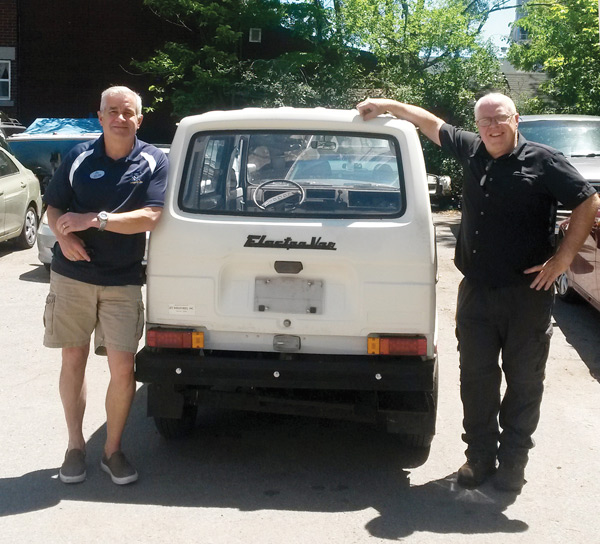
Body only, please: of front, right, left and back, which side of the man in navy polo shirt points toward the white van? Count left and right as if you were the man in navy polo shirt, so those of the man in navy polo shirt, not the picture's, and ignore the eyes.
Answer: left

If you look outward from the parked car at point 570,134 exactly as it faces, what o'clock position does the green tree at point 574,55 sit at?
The green tree is roughly at 6 o'clock from the parked car.

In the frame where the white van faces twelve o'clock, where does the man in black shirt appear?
The man in black shirt is roughly at 5 o'clock from the white van.

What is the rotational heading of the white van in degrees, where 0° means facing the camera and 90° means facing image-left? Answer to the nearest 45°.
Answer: approximately 180°

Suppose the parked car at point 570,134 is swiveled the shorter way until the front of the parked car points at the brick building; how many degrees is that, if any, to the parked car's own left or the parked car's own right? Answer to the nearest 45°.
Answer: approximately 135° to the parked car's own right

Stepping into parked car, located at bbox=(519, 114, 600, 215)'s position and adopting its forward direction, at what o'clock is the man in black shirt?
The man in black shirt is roughly at 12 o'clock from the parked car.

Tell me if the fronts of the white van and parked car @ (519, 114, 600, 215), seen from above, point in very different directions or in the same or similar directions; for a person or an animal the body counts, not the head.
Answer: very different directions

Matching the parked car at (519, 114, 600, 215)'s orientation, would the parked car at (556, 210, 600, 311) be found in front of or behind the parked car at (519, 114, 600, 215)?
in front

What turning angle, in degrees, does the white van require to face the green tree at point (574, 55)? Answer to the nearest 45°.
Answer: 0° — it already faces it

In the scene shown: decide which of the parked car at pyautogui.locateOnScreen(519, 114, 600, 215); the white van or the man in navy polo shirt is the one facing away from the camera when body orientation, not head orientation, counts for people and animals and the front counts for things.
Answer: the white van
